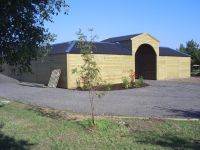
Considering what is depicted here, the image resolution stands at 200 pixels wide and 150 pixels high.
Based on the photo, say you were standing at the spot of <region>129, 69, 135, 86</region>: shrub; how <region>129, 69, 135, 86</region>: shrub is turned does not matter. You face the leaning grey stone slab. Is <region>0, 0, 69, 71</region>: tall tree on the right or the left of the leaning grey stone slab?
left

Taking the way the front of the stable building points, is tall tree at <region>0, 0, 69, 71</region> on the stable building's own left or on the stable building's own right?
on the stable building's own right

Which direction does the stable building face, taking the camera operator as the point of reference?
facing the viewer and to the right of the viewer
